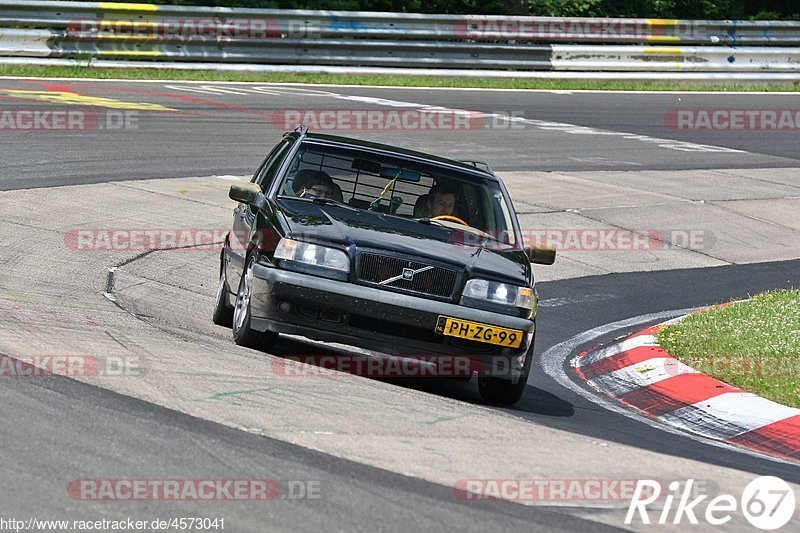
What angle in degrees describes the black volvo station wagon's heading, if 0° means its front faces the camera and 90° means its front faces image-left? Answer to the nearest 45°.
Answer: approximately 0°

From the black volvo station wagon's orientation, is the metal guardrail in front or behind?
behind
